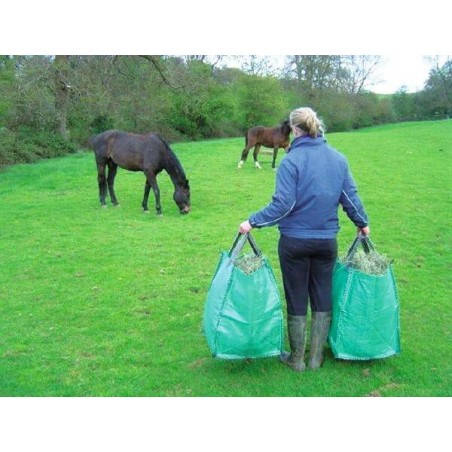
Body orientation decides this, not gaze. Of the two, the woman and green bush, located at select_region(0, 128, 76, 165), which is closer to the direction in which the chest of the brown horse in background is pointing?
the woman

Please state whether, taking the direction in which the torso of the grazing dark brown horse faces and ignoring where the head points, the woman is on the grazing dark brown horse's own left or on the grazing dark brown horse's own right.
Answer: on the grazing dark brown horse's own right

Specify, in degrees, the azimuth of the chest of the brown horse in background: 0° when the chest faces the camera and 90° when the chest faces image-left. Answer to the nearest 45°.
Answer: approximately 270°

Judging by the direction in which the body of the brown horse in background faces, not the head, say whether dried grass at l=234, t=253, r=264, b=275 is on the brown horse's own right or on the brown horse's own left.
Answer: on the brown horse's own right

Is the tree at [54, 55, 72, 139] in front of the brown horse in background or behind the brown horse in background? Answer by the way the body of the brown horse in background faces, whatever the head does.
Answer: behind

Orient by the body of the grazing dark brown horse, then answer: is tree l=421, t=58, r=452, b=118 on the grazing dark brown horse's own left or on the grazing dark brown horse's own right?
on the grazing dark brown horse's own left

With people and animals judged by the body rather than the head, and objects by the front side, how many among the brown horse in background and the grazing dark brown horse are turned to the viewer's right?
2

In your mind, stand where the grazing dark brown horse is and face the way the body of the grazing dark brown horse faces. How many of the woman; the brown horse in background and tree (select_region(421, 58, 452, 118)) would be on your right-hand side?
1

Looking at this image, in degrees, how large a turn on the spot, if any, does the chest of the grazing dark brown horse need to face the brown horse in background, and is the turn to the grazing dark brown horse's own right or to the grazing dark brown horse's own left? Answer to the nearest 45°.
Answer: approximately 45° to the grazing dark brown horse's own left

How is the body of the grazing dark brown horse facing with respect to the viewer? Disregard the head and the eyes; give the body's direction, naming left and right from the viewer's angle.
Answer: facing to the right of the viewer

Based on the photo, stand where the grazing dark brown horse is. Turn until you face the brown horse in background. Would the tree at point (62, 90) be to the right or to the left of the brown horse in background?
left

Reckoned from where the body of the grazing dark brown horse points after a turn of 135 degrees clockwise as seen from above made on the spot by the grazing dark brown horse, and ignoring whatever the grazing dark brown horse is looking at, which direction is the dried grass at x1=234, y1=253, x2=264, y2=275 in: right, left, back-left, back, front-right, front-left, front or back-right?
front-left

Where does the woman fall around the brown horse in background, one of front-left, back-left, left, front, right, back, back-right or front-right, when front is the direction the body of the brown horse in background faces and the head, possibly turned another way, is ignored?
right

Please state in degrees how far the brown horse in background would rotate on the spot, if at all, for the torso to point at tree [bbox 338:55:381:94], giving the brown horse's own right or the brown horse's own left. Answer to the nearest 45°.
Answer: approximately 90° to the brown horse's own left

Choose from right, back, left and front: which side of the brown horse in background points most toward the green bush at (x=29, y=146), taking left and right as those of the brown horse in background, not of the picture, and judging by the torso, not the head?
back

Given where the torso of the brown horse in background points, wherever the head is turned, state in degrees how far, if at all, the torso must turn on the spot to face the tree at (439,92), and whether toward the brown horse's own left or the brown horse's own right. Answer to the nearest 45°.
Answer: approximately 45° to the brown horse's own left
